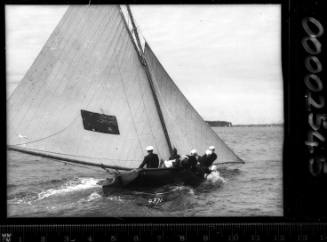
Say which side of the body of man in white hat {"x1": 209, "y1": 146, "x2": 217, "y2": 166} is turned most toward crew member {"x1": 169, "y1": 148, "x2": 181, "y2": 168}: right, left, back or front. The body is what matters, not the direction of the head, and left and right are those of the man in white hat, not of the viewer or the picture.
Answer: left

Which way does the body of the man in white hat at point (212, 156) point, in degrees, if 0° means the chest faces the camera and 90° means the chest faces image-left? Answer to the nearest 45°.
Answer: approximately 225°
